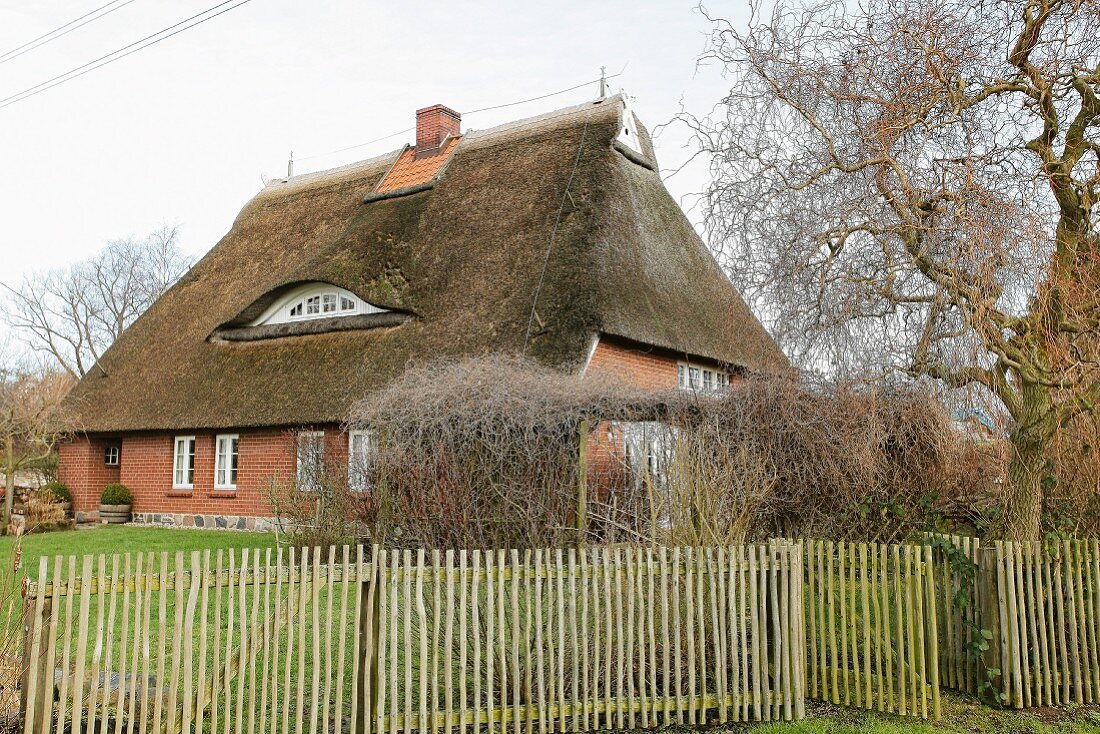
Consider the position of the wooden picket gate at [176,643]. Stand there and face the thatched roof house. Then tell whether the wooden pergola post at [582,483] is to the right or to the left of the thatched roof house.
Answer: right

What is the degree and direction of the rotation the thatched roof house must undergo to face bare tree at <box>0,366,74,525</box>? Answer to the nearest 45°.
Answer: approximately 45° to its right

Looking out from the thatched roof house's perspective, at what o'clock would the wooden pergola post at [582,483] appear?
The wooden pergola post is roughly at 10 o'clock from the thatched roof house.

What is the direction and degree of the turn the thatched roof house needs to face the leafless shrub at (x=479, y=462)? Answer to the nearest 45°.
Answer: approximately 45° to its left

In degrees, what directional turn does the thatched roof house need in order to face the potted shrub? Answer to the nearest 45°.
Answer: approximately 90° to its right

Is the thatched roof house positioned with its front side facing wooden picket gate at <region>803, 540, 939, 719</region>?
no

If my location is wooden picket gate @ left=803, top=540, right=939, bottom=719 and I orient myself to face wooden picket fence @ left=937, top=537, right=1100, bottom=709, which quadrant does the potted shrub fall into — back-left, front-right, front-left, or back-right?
back-left

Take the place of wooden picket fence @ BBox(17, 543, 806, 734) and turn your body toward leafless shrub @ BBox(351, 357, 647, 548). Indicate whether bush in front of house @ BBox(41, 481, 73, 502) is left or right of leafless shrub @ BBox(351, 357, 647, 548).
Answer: left

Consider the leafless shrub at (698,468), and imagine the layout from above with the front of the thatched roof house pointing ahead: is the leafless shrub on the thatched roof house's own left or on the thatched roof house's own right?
on the thatched roof house's own left

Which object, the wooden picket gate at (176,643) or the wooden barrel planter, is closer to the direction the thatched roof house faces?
the wooden picket gate

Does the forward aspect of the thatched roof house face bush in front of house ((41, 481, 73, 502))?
no

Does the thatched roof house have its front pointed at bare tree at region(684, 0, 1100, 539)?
no

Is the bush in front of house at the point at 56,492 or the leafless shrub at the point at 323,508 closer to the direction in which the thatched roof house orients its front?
the leafless shrub

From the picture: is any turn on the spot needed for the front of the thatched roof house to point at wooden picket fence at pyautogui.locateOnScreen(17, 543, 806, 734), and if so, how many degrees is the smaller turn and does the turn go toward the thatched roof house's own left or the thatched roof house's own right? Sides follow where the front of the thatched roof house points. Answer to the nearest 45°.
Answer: approximately 45° to the thatched roof house's own left

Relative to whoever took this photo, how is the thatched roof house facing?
facing the viewer and to the left of the viewer
